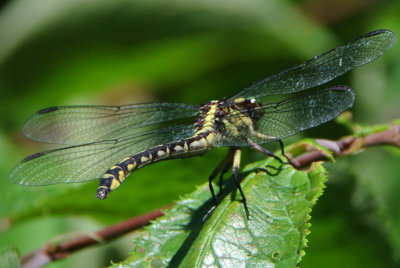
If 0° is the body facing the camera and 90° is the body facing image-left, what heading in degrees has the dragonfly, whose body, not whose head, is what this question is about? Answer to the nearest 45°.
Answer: approximately 225°
